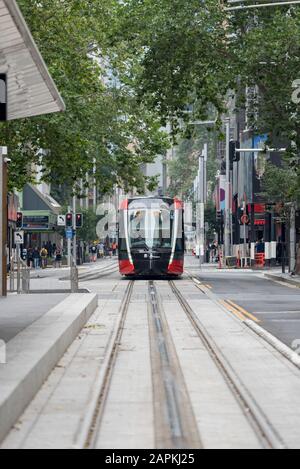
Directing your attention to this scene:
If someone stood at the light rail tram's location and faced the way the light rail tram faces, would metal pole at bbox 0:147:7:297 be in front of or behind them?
in front

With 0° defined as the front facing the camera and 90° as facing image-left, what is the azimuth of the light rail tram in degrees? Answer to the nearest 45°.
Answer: approximately 0°

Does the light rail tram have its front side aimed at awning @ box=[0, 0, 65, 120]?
yes
